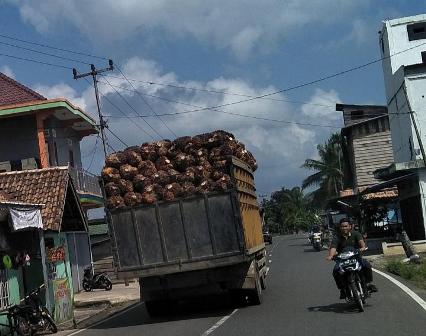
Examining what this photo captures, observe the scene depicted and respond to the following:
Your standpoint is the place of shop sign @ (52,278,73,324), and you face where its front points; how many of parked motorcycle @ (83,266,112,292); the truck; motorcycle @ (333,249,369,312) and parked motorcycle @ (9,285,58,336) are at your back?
1

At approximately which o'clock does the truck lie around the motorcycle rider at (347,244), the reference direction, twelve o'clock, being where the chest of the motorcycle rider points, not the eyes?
The truck is roughly at 3 o'clock from the motorcycle rider.

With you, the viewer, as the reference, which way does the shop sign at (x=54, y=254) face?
facing the viewer

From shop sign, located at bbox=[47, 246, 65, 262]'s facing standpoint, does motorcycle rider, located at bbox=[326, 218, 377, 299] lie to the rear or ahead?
ahead

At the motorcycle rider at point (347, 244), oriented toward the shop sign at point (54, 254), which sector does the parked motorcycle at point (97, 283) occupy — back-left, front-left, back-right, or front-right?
front-right

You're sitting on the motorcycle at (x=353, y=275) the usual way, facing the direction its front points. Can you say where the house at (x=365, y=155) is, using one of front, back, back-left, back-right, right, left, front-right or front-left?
back

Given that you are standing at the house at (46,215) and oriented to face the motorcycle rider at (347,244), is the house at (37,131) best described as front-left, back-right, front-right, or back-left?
back-left

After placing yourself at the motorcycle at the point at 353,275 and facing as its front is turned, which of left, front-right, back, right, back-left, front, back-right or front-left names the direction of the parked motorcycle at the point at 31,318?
right

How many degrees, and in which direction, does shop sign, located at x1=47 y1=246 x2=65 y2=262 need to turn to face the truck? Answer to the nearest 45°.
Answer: approximately 45° to its left

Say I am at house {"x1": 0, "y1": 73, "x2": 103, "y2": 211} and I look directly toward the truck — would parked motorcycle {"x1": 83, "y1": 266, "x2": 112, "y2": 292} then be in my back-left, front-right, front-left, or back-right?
front-left

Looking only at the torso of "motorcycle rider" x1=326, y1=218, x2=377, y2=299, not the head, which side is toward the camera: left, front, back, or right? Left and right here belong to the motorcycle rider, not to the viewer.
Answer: front

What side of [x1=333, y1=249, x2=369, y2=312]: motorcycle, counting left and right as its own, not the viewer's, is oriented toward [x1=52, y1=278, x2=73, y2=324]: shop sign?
right

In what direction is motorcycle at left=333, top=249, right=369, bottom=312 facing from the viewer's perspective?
toward the camera
